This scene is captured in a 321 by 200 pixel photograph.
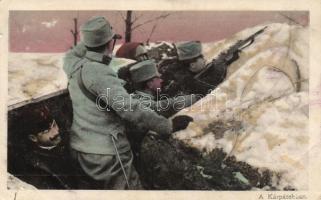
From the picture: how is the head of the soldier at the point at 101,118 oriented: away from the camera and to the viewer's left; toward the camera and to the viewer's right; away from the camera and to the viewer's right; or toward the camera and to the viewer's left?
away from the camera and to the viewer's right

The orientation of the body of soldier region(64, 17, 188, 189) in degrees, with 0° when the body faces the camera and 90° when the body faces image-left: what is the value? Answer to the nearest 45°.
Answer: approximately 225°

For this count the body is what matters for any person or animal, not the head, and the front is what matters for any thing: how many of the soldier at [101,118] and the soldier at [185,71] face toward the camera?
0

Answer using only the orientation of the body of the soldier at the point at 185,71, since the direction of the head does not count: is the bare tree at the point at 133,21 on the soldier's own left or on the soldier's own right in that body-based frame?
on the soldier's own left

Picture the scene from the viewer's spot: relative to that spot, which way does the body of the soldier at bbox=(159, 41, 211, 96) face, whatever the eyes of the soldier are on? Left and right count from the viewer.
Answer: facing away from the viewer and to the right of the viewer

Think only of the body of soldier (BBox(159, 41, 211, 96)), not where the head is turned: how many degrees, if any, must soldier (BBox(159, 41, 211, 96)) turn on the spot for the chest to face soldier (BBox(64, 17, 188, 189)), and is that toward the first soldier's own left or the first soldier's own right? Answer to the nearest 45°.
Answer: approximately 135° to the first soldier's own right

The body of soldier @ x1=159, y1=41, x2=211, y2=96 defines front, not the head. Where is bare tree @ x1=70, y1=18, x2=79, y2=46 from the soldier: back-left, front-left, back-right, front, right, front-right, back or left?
back-left
